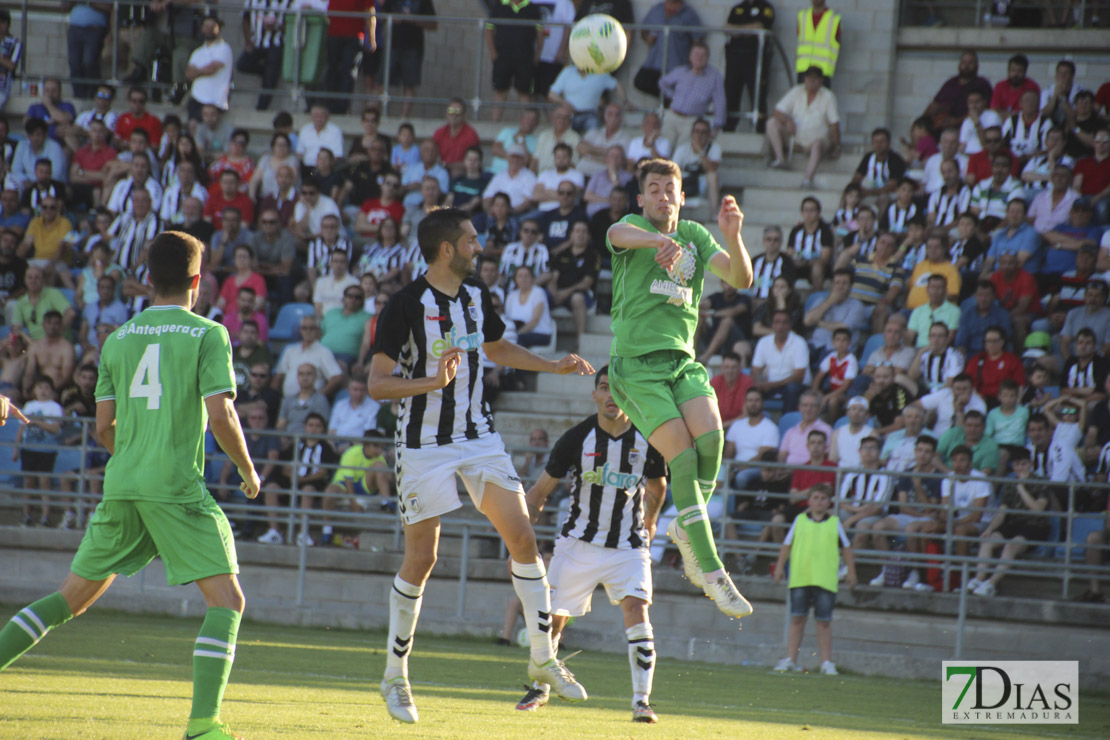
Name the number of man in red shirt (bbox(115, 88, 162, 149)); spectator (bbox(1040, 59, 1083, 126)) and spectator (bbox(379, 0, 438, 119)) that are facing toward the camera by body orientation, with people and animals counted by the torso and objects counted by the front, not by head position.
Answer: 3

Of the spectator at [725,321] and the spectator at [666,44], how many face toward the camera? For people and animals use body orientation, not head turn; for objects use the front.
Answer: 2

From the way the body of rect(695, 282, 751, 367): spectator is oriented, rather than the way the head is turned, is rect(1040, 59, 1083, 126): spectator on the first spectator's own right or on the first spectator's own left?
on the first spectator's own left

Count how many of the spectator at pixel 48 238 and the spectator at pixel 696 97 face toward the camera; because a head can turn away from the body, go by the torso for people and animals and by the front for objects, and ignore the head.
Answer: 2

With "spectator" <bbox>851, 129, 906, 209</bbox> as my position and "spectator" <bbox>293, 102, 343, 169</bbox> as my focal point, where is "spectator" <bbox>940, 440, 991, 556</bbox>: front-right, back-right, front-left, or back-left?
back-left

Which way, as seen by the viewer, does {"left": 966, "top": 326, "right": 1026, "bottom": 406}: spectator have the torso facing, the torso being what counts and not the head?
toward the camera

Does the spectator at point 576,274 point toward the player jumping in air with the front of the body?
yes

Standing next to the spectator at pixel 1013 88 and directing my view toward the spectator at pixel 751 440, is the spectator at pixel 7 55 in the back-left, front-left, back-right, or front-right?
front-right

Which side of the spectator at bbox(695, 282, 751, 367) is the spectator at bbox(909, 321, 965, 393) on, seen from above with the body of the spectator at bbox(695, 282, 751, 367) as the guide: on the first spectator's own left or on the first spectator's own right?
on the first spectator's own left

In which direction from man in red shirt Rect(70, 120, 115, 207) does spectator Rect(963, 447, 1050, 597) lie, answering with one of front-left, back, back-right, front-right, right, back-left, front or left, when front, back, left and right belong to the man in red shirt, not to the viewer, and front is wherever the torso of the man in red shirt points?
front

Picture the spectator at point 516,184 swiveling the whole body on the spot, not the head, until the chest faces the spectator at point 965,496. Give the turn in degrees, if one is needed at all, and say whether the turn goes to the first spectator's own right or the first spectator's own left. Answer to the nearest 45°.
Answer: approximately 90° to the first spectator's own left

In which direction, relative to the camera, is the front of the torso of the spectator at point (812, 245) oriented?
toward the camera
